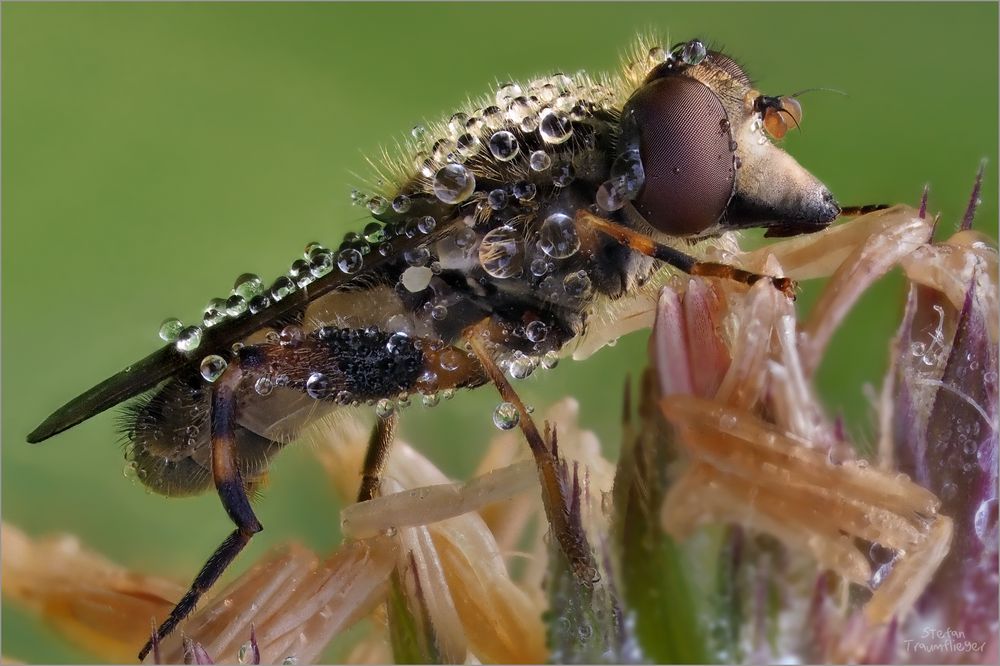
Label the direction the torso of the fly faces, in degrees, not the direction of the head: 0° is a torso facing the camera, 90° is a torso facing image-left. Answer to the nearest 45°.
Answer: approximately 270°
